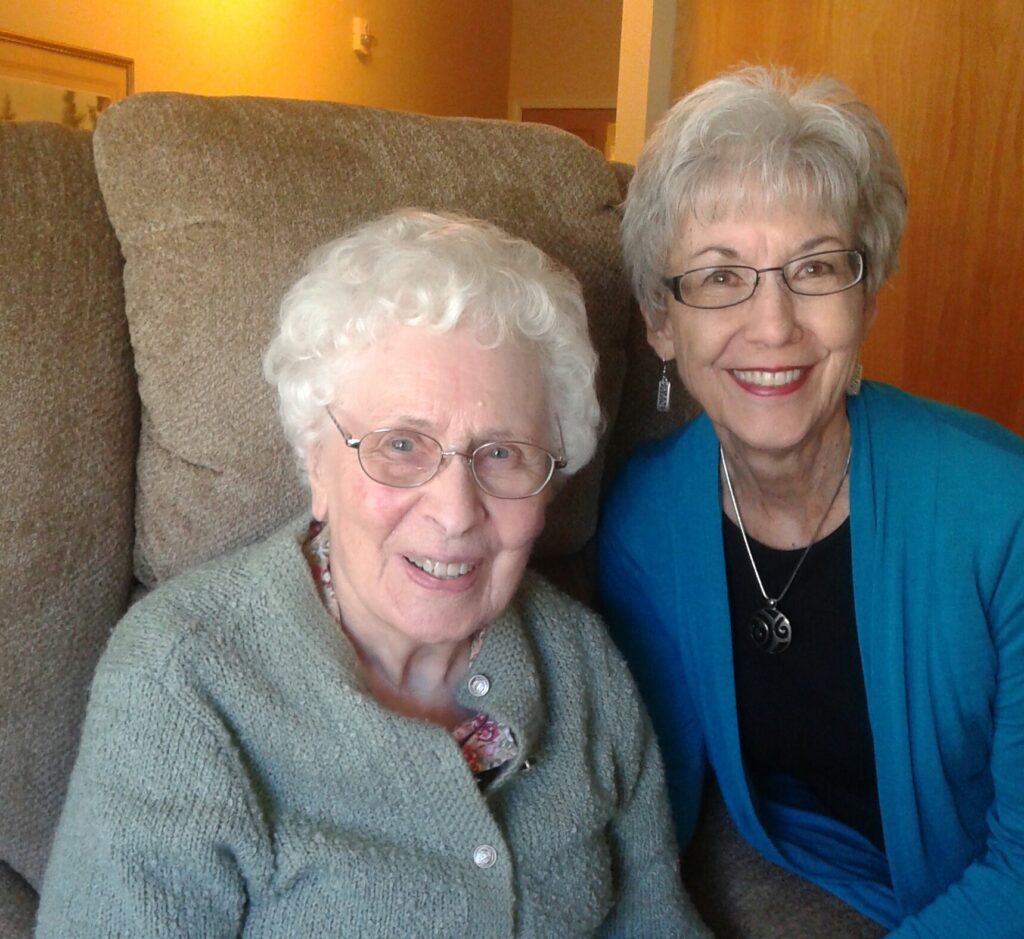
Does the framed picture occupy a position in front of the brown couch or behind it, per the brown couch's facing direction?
behind

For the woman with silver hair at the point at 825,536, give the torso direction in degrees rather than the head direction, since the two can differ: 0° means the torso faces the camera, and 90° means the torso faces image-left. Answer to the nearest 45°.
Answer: approximately 0°

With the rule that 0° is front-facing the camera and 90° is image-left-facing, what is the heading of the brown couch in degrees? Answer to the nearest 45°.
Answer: approximately 0°
